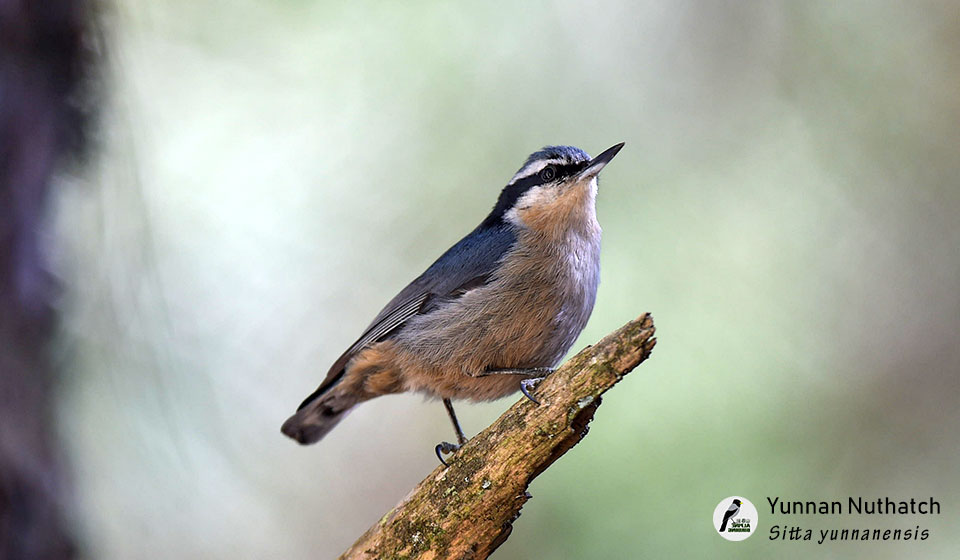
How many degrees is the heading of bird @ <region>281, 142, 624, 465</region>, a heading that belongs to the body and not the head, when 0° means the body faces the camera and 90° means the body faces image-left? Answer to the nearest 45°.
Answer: approximately 270°

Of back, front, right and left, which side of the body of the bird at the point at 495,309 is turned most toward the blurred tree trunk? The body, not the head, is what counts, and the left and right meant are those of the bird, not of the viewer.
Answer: back
